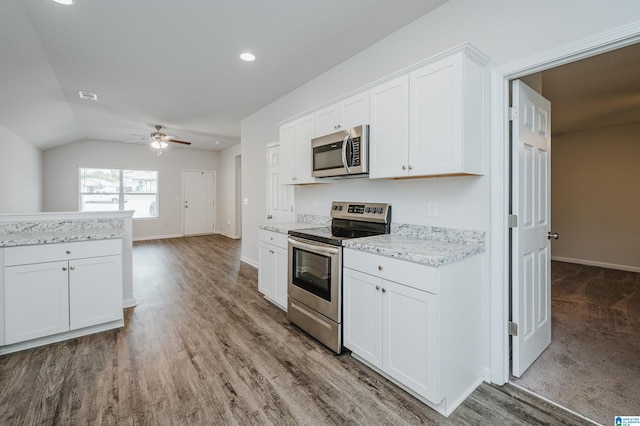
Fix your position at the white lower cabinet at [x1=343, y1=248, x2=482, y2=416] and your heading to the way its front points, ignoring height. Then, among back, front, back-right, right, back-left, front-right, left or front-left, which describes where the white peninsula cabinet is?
front-right

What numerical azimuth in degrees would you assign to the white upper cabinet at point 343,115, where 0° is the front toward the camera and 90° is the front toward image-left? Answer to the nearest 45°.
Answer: approximately 45°

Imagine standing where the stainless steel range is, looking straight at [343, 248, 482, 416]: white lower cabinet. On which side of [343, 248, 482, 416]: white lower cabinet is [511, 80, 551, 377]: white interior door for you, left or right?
left

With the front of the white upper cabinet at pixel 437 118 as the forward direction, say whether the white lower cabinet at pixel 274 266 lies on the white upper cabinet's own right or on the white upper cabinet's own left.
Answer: on the white upper cabinet's own right

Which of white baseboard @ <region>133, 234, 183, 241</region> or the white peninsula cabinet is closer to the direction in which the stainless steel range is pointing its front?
the white peninsula cabinet

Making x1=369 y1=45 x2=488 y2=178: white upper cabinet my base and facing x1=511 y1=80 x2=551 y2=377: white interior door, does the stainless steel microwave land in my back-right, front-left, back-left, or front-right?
back-left
